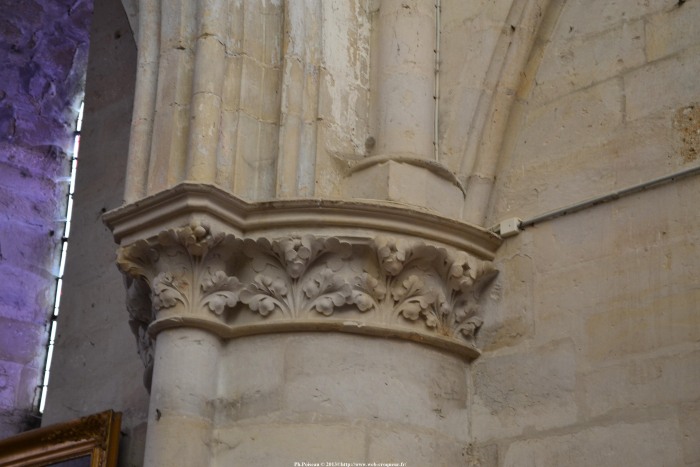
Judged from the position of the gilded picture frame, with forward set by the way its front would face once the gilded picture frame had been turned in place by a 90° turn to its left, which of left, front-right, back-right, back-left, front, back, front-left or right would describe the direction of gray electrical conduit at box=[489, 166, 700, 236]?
front

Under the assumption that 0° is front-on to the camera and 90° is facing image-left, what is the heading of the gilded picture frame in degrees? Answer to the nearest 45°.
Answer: approximately 45°

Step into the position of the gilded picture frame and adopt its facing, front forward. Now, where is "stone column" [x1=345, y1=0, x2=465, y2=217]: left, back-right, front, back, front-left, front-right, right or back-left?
left
